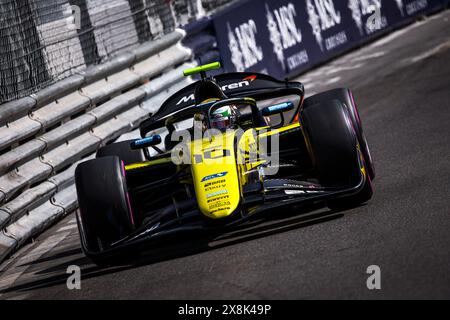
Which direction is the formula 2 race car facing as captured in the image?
toward the camera

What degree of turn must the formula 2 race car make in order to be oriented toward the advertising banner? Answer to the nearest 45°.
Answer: approximately 180°
